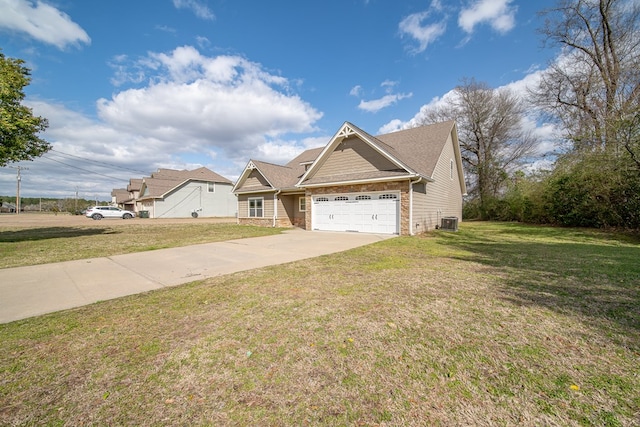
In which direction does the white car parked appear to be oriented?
to the viewer's right

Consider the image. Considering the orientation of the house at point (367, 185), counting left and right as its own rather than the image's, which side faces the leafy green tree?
front

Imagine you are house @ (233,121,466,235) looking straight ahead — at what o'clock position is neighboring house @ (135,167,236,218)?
The neighboring house is roughly at 3 o'clock from the house.

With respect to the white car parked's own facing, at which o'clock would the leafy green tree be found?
The leafy green tree is roughly at 3 o'clock from the white car parked.

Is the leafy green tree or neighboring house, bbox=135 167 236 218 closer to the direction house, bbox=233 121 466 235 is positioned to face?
the leafy green tree

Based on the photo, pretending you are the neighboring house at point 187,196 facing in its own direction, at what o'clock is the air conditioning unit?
The air conditioning unit is roughly at 8 o'clock from the neighboring house.

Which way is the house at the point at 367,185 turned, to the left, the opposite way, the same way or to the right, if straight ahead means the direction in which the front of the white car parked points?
the opposite way

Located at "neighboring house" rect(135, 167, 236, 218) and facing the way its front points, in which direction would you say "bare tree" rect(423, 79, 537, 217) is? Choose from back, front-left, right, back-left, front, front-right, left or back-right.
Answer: back-left

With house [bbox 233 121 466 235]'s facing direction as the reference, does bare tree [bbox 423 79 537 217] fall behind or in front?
behind

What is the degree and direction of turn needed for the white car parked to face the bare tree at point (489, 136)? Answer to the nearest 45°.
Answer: approximately 45° to its right

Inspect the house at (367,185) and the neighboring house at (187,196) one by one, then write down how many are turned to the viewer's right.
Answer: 0

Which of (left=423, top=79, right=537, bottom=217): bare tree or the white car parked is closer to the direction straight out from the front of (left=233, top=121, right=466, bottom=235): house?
the white car parked
